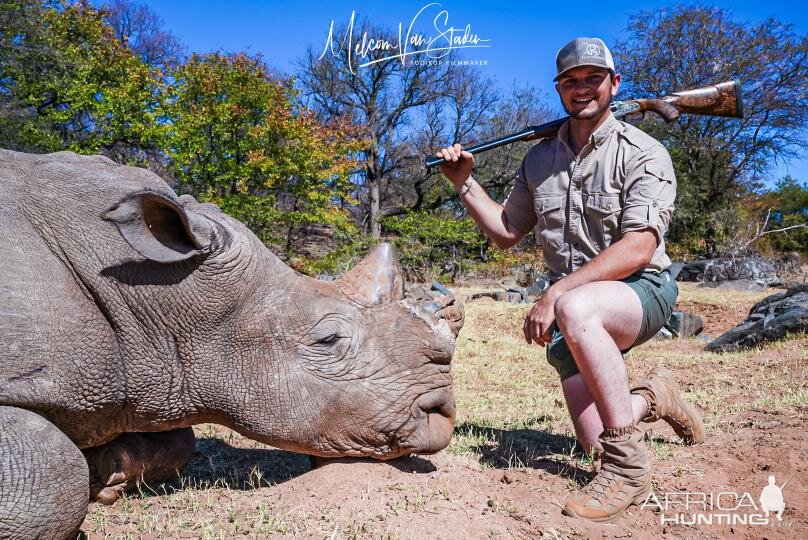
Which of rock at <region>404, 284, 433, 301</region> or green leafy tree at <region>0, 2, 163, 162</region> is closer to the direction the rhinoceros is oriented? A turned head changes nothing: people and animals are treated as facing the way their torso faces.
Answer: the rock

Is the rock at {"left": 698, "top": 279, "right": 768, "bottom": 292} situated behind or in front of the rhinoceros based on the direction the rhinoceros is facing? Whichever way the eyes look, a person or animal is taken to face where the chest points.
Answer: in front

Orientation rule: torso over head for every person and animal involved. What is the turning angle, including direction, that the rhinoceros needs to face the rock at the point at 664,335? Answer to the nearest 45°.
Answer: approximately 45° to its left

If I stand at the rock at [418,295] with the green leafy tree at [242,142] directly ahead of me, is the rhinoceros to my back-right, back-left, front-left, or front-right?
back-left

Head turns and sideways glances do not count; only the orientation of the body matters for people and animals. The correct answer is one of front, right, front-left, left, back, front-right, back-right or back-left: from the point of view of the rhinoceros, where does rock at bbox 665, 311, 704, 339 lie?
front-left

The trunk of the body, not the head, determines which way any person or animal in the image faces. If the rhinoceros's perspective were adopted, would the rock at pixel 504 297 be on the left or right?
on its left

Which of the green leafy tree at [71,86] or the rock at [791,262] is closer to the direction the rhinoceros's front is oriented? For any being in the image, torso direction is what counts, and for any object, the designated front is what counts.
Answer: the rock

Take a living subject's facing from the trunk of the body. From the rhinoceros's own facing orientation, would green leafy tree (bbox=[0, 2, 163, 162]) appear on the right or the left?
on its left

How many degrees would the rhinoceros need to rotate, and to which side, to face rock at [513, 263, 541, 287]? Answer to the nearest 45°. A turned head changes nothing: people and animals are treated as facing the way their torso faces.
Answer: approximately 45° to its left

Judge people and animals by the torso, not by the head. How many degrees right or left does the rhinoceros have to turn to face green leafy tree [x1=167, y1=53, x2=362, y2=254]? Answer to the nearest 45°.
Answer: approximately 90° to its left

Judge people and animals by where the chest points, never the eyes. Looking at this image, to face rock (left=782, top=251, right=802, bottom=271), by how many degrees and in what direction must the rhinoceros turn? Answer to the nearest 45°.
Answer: approximately 45° to its left

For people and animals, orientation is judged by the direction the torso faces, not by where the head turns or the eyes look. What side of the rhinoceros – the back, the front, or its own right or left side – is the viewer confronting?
right
